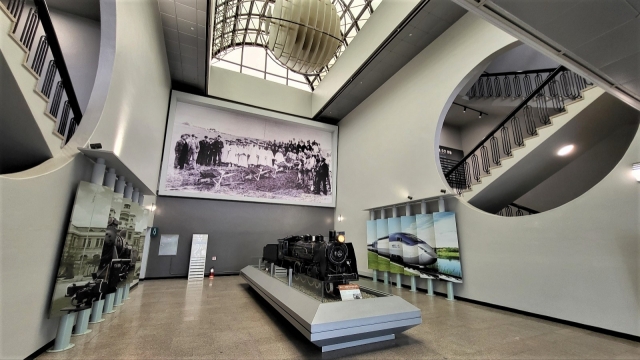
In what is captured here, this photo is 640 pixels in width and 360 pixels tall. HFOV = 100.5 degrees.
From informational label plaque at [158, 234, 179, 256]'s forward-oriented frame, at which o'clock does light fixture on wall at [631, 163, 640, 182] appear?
The light fixture on wall is roughly at 11 o'clock from the informational label plaque.

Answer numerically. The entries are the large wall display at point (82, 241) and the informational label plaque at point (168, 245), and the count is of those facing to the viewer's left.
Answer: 0

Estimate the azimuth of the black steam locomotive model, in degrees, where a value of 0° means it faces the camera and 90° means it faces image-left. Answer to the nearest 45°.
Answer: approximately 315°

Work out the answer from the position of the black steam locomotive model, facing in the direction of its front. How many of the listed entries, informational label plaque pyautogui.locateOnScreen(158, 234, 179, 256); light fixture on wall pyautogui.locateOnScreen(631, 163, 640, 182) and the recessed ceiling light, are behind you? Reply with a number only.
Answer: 1

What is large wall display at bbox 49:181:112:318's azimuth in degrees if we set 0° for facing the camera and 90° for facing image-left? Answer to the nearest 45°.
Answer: approximately 315°

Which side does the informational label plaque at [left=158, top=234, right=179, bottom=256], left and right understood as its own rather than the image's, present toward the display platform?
front

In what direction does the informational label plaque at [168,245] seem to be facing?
toward the camera

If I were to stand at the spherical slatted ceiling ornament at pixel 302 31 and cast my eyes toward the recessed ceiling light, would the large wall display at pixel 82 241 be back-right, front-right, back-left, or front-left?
back-right

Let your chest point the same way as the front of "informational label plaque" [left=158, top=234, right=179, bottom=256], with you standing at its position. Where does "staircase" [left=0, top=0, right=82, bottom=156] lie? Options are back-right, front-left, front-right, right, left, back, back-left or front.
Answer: front

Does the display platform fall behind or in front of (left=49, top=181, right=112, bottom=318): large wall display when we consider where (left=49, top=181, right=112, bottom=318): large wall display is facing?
in front

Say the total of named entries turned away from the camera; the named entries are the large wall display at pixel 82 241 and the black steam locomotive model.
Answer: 0

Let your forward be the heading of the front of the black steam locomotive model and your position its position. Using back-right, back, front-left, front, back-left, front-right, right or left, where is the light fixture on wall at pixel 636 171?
front-left

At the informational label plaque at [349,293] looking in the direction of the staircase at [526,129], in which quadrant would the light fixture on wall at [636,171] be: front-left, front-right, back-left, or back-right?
front-right

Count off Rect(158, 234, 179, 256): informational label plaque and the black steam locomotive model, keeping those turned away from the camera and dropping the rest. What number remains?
0
